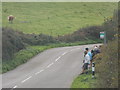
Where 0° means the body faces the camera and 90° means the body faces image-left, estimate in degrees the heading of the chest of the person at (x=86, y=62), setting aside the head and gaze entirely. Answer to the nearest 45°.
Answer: approximately 90°
